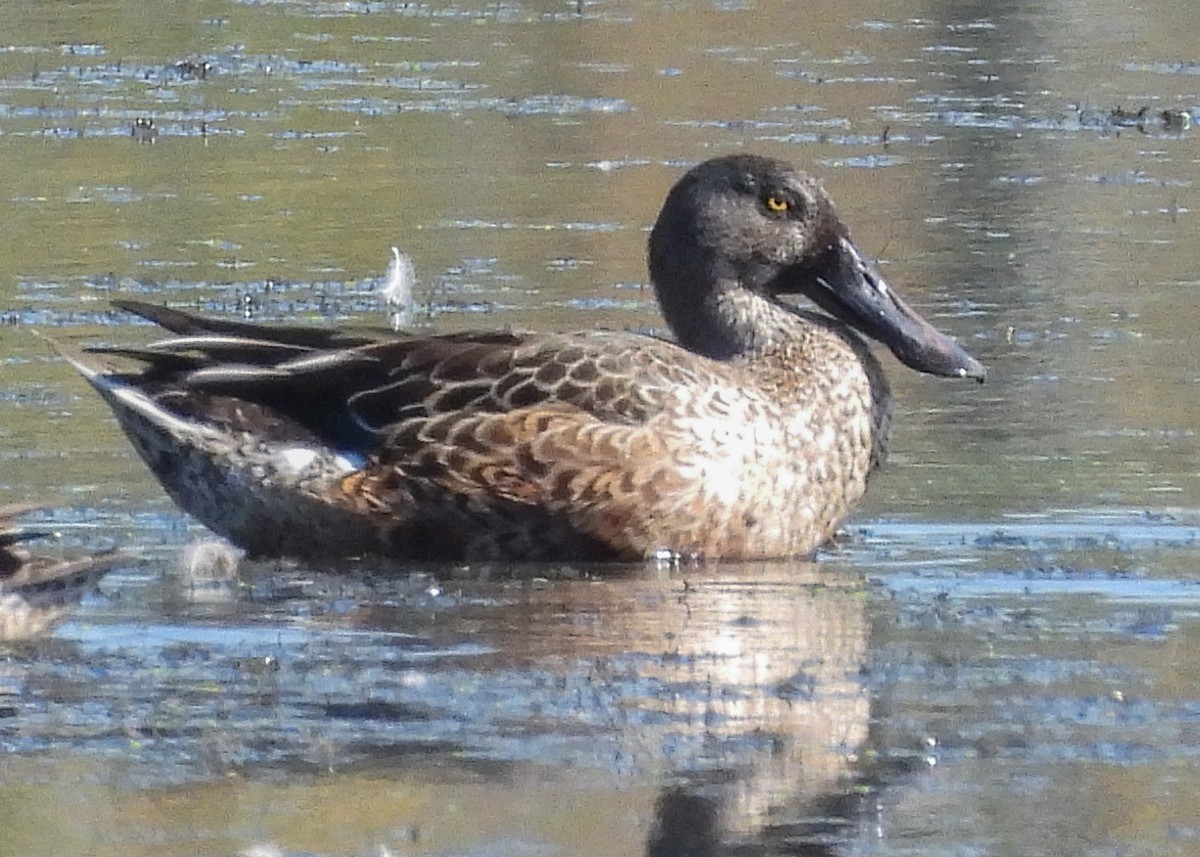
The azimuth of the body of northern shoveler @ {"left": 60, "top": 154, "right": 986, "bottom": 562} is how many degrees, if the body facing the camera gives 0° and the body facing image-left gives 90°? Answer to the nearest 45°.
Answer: approximately 270°

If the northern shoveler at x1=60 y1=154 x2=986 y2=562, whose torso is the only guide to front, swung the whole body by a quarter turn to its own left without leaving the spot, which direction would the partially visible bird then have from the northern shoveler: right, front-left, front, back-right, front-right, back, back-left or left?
back-left
